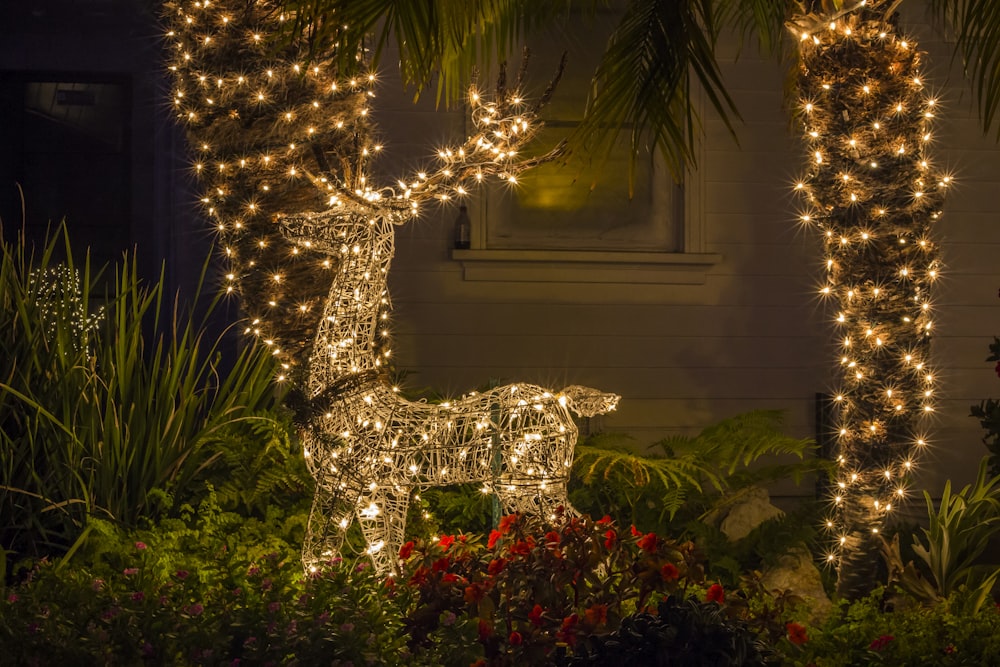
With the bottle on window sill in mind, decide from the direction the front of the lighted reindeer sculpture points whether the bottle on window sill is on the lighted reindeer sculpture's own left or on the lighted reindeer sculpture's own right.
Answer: on the lighted reindeer sculpture's own right

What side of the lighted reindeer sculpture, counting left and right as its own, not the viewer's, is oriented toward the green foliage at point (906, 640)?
back

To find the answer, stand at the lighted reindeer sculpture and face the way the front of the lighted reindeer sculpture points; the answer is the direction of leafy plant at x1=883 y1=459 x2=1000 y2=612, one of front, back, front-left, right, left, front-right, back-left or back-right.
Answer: back

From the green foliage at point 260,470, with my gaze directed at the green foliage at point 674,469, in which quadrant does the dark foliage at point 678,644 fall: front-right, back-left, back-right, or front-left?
front-right

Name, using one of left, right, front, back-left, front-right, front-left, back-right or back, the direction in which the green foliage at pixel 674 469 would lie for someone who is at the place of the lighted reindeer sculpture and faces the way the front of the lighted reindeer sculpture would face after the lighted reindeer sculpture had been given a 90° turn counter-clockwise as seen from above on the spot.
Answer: back-left

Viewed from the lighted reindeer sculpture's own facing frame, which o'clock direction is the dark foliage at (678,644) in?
The dark foliage is roughly at 8 o'clock from the lighted reindeer sculpture.

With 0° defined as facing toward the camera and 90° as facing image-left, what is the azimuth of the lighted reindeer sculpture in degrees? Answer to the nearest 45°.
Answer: approximately 90°

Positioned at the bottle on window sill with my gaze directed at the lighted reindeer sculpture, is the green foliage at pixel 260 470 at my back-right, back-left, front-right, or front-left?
front-right

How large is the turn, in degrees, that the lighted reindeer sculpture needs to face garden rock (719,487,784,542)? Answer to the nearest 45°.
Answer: approximately 135° to its right

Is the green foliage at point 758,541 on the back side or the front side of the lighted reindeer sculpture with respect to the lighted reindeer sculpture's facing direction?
on the back side

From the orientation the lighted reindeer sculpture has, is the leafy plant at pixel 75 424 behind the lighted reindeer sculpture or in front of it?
in front

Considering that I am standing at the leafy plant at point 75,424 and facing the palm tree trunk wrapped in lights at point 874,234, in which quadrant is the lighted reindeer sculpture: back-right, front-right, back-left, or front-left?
front-right

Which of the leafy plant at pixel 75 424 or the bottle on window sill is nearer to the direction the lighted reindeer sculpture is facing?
the leafy plant

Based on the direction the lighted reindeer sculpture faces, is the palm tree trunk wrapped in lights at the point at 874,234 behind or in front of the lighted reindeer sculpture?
behind

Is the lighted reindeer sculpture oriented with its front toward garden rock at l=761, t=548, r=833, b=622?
no
